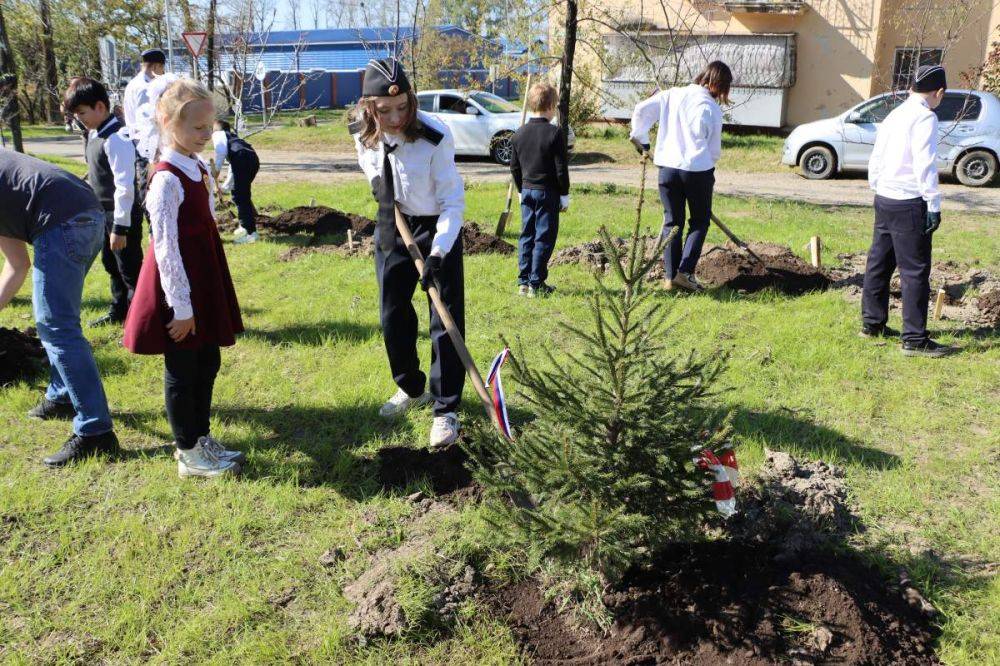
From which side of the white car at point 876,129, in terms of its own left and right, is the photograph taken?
left

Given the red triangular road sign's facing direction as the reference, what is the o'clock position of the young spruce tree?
The young spruce tree is roughly at 12 o'clock from the red triangular road sign.

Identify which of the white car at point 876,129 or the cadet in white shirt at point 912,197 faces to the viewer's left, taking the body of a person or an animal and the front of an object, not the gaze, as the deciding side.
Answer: the white car

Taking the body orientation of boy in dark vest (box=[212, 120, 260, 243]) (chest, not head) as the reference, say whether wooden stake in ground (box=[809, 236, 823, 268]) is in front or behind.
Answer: behind

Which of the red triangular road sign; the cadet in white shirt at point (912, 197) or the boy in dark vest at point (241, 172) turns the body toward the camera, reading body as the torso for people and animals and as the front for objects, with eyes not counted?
the red triangular road sign

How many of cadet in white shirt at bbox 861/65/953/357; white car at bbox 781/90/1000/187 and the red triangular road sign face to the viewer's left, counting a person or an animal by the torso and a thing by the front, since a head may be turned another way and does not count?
1

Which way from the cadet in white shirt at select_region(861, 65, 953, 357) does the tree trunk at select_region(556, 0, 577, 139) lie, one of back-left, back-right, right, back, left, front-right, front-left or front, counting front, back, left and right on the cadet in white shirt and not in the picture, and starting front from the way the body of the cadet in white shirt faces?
left

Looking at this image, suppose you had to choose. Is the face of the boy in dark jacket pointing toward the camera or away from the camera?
away from the camera
